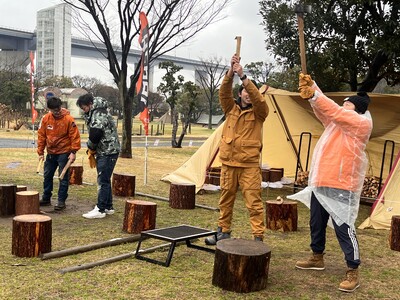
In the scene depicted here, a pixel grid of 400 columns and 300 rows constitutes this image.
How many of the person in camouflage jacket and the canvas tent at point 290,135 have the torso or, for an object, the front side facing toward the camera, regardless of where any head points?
1

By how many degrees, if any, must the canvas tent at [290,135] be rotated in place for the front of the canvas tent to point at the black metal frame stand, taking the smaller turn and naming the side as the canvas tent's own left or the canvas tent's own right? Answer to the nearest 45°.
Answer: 0° — it already faces it

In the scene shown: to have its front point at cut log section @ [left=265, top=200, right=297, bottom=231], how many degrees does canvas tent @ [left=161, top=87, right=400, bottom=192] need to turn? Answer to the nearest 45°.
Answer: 0° — it already faces it

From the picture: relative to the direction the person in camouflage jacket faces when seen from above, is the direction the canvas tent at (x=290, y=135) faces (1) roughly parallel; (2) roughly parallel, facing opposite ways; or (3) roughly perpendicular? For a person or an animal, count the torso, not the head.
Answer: roughly perpendicular

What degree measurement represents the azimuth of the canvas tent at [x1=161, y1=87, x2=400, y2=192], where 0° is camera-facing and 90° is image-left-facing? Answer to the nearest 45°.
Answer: approximately 0°

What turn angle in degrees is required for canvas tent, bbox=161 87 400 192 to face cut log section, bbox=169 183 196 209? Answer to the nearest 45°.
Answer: approximately 45° to its right

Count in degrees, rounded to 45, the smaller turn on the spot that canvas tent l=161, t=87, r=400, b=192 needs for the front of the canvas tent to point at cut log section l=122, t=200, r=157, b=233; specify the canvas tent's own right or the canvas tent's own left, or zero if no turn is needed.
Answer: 0° — it already faces it

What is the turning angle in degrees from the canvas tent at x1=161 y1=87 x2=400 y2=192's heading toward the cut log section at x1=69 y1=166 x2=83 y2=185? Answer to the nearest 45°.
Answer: approximately 90° to its right
